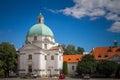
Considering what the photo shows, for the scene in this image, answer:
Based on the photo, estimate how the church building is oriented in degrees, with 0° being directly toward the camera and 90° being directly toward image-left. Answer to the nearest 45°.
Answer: approximately 45°

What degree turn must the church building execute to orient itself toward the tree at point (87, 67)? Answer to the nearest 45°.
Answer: approximately 90° to its left

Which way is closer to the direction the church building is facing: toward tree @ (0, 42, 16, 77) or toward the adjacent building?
the tree

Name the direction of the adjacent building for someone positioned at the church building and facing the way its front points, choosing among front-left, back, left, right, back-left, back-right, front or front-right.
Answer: back-left

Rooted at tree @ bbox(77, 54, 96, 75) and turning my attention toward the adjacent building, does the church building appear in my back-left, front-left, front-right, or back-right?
back-left

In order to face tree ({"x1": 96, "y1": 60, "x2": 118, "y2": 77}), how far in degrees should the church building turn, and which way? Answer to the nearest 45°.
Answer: approximately 135° to its left
